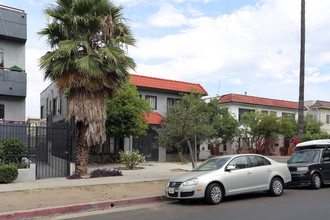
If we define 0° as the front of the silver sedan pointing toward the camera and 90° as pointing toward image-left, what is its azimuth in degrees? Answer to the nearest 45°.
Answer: approximately 45°

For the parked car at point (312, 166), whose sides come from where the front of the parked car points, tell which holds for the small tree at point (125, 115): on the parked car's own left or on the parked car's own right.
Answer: on the parked car's own right

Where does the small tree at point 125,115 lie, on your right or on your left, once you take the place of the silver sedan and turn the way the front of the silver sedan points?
on your right

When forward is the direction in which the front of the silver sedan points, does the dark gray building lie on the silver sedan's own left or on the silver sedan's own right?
on the silver sedan's own right

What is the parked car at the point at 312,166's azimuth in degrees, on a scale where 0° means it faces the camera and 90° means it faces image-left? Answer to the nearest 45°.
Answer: approximately 45°

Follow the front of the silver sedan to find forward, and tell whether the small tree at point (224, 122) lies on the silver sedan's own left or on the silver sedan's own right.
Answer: on the silver sedan's own right

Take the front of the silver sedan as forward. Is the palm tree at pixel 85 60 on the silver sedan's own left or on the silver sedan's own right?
on the silver sedan's own right

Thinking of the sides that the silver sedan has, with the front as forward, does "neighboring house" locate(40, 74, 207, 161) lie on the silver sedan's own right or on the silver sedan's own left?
on the silver sedan's own right

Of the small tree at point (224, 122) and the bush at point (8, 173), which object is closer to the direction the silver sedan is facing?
the bush
